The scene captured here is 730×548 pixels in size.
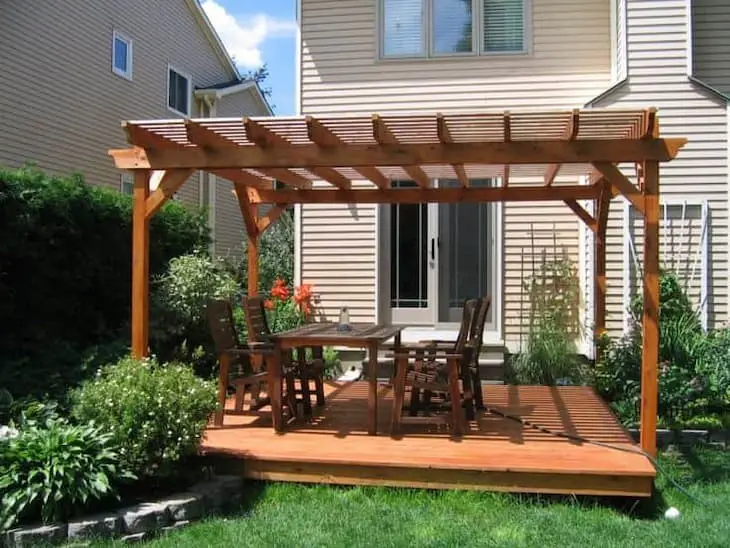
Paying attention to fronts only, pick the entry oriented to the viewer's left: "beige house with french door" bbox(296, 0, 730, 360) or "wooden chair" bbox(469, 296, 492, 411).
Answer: the wooden chair

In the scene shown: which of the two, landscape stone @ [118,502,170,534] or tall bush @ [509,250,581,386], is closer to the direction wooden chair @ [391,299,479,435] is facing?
the landscape stone

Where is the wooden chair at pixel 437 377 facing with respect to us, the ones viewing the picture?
facing to the left of the viewer

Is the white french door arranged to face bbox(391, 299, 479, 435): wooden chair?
yes

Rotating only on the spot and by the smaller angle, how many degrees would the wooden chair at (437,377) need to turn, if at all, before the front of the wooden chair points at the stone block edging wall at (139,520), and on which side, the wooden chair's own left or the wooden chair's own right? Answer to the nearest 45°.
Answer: approximately 45° to the wooden chair's own left

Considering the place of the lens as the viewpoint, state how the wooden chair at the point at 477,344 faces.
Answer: facing to the left of the viewer

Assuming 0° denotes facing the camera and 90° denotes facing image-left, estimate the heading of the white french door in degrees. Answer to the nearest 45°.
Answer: approximately 0°

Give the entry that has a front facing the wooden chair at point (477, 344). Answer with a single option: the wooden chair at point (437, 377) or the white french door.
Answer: the white french door

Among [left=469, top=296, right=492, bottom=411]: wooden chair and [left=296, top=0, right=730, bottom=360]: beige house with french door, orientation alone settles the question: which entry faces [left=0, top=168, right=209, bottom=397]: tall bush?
the wooden chair

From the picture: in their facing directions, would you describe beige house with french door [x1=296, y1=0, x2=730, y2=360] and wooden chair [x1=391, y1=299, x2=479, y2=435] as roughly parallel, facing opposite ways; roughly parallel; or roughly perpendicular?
roughly perpendicular
